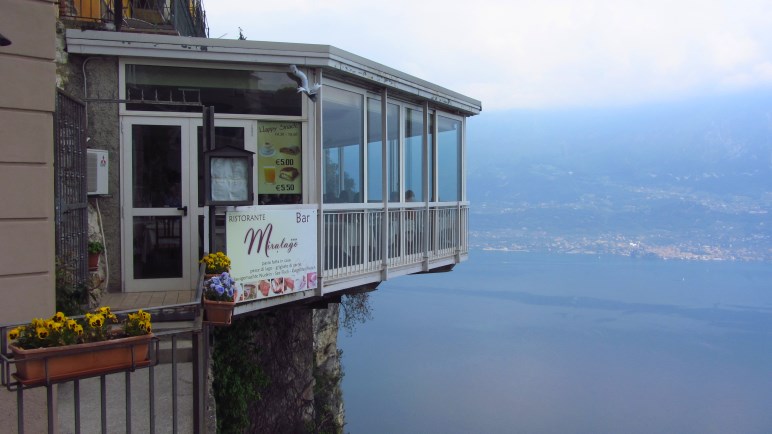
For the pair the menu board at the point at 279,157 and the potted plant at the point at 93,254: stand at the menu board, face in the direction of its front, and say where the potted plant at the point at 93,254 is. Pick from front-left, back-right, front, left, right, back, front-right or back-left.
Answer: right

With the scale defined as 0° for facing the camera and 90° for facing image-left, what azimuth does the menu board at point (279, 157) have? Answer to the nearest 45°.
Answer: approximately 0°

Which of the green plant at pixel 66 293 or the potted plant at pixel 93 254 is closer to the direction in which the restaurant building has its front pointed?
the green plant

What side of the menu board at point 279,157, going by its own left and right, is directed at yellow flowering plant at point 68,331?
front

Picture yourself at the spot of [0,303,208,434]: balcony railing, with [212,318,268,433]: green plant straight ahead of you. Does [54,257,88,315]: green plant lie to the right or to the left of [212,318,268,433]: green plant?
left

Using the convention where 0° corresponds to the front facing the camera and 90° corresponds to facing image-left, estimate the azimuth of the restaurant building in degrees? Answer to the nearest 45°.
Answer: approximately 0°

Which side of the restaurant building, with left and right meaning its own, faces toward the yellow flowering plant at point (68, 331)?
front

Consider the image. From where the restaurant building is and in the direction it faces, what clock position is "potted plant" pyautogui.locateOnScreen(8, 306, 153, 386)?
The potted plant is roughly at 12 o'clock from the restaurant building.
